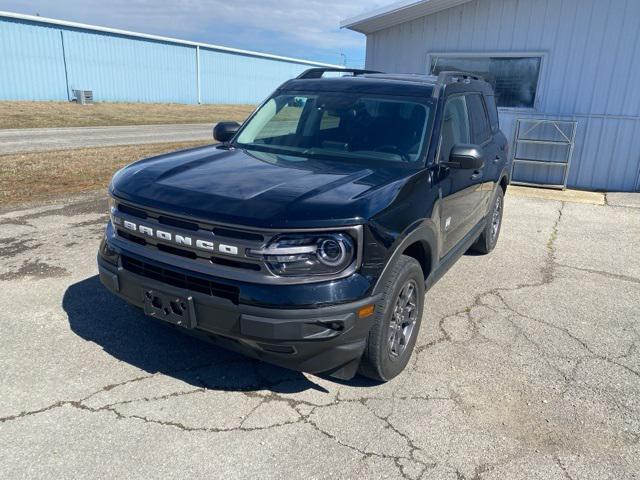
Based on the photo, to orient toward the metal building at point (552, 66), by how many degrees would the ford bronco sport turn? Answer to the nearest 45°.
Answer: approximately 180°

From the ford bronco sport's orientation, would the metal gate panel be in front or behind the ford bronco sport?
behind
